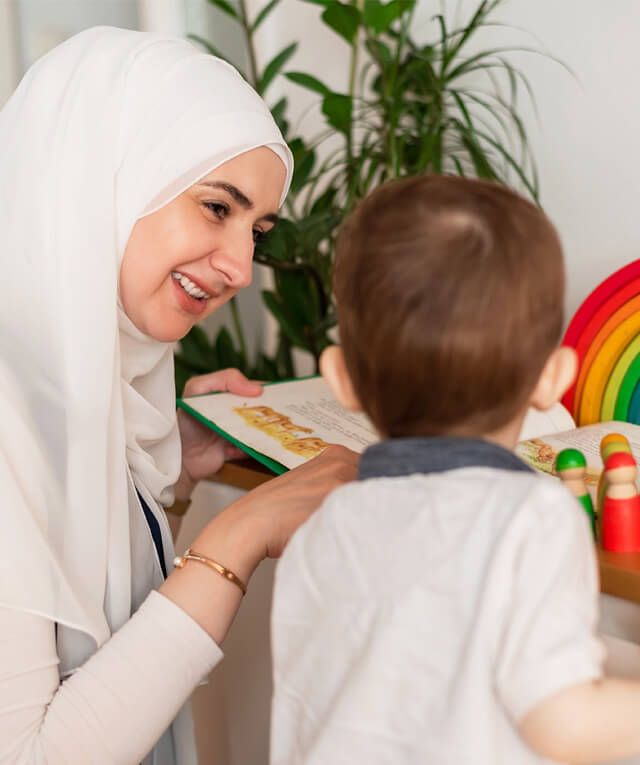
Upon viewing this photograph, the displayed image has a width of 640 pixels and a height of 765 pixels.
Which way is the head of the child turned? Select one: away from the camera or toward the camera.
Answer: away from the camera

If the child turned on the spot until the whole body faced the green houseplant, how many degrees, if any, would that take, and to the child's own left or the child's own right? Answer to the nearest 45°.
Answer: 0° — they already face it

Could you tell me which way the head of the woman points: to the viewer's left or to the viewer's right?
to the viewer's right

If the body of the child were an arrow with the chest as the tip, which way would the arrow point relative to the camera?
away from the camera
